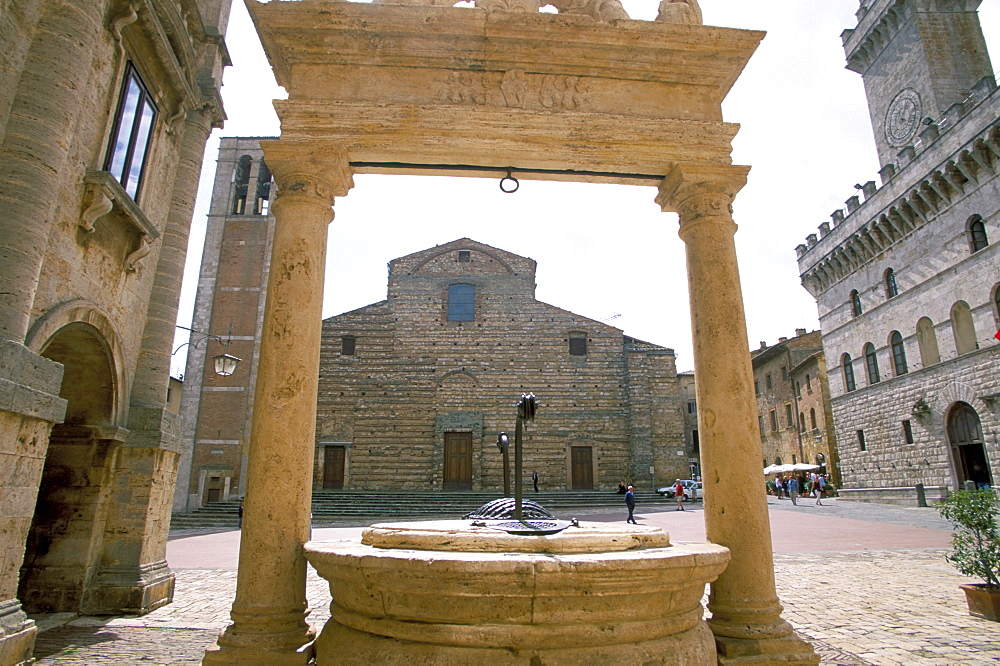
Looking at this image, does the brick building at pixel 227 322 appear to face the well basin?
yes

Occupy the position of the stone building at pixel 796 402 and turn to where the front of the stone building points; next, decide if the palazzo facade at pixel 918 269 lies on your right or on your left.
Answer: on your left

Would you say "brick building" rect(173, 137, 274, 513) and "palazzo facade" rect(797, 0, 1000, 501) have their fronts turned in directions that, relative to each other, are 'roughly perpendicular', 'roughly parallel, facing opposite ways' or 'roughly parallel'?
roughly perpendicular

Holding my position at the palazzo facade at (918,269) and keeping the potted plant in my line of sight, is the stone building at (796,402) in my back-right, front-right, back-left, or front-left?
back-right

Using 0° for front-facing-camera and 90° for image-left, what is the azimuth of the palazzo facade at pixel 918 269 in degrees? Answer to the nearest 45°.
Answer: approximately 45°

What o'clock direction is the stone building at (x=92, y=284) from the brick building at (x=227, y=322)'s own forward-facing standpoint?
the stone building at (x=92, y=284) is roughly at 12 o'clock from the brick building at (x=227, y=322).

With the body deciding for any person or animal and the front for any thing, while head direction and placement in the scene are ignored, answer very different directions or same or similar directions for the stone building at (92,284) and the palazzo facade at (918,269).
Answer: very different directions

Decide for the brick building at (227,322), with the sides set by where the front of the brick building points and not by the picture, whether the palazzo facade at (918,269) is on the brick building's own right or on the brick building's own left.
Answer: on the brick building's own left

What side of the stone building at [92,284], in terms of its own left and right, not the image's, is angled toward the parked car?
left
